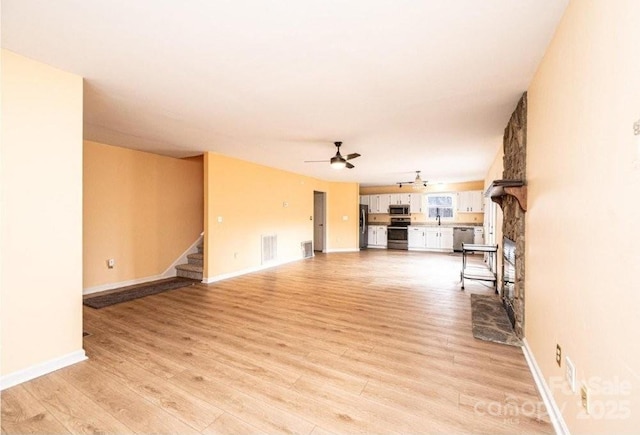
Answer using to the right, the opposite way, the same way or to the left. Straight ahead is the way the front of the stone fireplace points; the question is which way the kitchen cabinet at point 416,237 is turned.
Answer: to the left

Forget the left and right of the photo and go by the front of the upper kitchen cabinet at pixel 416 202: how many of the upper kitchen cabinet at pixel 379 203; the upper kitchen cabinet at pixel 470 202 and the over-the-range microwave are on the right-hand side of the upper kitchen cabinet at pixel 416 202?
2

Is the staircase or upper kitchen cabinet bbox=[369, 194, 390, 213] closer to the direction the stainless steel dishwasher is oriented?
the staircase

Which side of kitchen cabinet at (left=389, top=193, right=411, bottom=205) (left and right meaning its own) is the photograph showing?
front

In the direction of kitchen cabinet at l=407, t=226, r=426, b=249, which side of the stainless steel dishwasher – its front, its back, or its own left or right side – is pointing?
right

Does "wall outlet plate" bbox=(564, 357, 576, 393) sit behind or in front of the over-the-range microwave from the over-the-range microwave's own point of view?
in front

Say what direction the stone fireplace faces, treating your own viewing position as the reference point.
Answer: facing to the left of the viewer

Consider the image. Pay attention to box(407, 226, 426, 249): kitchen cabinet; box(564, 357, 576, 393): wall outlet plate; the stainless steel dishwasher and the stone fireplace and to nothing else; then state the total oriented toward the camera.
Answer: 2

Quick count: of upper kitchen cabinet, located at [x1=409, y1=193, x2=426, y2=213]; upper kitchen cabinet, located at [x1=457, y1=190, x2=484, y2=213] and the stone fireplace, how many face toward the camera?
2

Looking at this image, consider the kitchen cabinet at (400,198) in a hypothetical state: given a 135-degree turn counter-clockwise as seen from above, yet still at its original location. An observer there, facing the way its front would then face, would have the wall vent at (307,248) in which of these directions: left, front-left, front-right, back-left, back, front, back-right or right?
back

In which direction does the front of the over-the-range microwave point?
toward the camera

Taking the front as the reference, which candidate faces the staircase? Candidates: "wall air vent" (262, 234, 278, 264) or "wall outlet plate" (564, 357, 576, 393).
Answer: the wall outlet plate

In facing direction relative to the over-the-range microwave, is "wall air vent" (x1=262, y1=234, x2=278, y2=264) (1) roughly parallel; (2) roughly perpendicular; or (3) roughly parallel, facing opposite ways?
roughly perpendicular

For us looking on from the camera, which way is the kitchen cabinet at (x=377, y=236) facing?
facing the viewer

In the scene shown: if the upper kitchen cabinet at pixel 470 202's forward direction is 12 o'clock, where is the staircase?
The staircase is roughly at 1 o'clock from the upper kitchen cabinet.

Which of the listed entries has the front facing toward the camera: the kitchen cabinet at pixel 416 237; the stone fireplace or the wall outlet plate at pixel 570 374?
the kitchen cabinet
